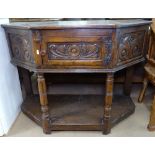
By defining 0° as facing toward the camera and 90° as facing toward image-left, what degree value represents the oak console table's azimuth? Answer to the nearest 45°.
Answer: approximately 0°
